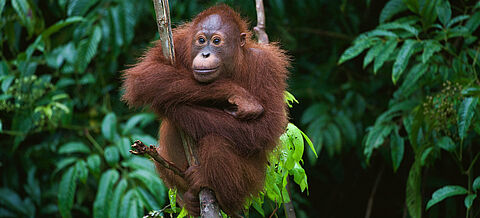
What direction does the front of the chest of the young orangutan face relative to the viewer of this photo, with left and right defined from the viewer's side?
facing the viewer and to the left of the viewer

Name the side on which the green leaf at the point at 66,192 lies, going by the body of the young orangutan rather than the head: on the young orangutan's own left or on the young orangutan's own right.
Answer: on the young orangutan's own right

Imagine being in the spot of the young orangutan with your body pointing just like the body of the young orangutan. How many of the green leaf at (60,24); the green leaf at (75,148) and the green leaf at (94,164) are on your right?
3

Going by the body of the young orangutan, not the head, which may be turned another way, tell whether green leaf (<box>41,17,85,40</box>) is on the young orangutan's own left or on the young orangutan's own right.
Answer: on the young orangutan's own right

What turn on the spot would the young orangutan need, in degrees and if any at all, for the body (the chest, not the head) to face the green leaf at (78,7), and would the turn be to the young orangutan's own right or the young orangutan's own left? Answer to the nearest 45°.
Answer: approximately 90° to the young orangutan's own right

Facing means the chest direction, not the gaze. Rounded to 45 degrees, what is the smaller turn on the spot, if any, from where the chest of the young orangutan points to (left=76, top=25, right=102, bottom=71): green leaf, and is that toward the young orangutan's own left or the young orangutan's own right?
approximately 90° to the young orangutan's own right

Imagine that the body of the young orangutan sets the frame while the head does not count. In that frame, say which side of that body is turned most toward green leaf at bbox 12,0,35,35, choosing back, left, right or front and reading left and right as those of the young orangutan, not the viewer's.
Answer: right

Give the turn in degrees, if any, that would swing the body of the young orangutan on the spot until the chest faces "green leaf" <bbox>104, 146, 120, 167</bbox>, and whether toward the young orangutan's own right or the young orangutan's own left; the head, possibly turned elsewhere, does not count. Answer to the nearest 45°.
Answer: approximately 90° to the young orangutan's own right

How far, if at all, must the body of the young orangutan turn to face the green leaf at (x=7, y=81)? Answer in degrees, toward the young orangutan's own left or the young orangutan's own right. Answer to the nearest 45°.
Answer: approximately 90° to the young orangutan's own right
